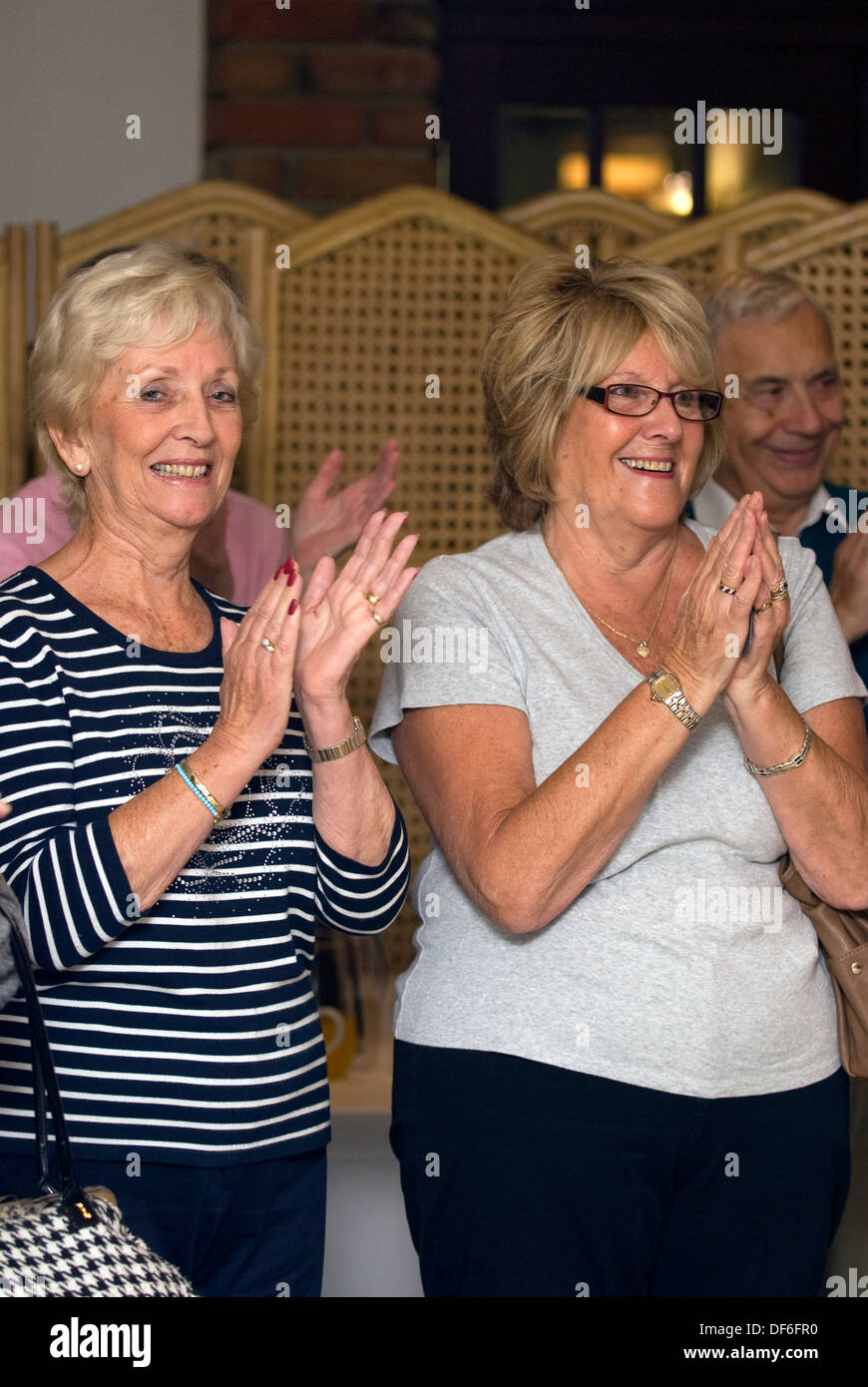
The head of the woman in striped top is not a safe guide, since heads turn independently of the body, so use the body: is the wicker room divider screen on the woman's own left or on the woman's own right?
on the woman's own left

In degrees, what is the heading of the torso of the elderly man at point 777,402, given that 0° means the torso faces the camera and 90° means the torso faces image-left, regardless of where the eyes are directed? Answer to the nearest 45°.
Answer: approximately 315°

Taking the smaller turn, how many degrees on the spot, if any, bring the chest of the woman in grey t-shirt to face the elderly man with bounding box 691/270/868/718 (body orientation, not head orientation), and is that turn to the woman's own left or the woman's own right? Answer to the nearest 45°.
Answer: approximately 135° to the woman's own left

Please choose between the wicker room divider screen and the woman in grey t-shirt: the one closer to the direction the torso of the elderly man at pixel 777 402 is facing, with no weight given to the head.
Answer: the woman in grey t-shirt

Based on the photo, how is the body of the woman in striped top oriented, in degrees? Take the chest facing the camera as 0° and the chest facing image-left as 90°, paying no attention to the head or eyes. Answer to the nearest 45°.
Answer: approximately 315°

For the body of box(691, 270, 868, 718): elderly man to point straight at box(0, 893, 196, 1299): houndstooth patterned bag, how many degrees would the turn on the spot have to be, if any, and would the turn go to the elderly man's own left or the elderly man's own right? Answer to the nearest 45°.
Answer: approximately 45° to the elderly man's own right

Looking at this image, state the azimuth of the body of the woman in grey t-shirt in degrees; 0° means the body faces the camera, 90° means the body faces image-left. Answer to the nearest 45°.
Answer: approximately 315°
